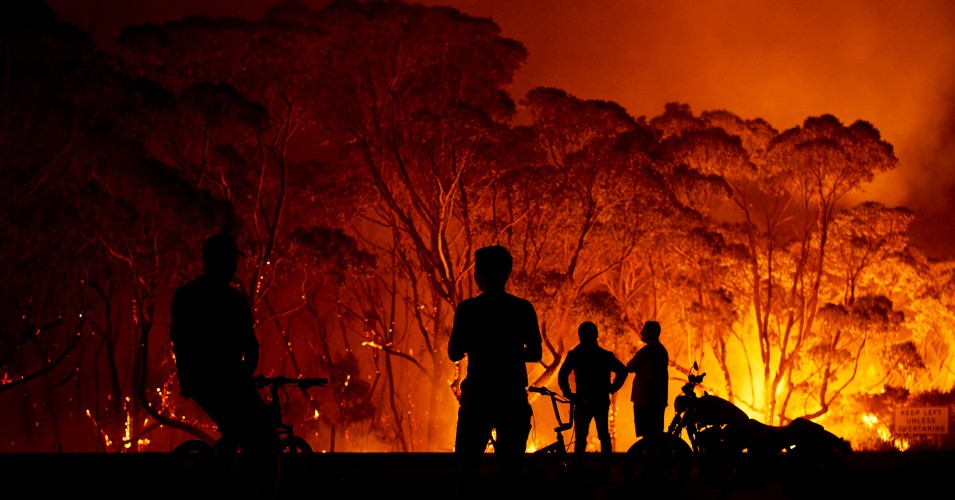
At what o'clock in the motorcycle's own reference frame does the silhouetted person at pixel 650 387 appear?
The silhouetted person is roughly at 2 o'clock from the motorcycle.

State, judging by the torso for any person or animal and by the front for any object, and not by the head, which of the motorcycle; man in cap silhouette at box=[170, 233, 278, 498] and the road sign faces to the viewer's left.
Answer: the motorcycle

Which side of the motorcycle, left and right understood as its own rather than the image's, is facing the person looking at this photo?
left

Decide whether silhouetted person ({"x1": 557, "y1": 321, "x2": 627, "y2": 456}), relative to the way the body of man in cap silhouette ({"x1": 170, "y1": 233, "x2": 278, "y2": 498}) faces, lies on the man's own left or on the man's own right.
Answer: on the man's own left

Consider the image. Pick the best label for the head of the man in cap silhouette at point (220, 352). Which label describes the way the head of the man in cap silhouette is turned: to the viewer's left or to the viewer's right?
to the viewer's right

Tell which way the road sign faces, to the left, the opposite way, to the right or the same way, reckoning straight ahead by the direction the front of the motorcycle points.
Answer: to the left

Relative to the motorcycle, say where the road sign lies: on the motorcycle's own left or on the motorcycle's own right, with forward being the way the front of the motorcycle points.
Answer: on the motorcycle's own right

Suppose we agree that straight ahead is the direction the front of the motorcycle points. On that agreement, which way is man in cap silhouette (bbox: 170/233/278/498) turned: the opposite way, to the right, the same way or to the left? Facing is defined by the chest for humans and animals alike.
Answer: the opposite way

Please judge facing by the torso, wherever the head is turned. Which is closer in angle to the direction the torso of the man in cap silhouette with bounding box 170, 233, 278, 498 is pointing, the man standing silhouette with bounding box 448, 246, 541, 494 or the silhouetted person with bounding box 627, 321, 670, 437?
the man standing silhouette

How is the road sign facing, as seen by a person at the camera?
facing the viewer

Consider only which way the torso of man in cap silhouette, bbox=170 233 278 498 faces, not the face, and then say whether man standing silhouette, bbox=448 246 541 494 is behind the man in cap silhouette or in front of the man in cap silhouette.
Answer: in front

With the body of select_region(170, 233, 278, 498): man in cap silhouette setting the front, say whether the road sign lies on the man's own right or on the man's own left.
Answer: on the man's own left
